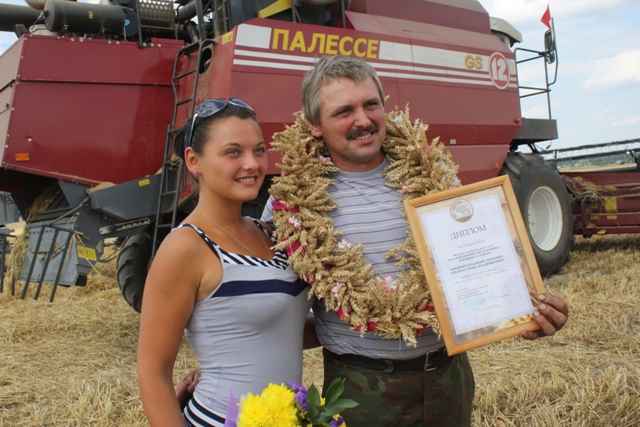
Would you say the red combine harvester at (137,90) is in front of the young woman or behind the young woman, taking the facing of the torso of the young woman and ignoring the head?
behind

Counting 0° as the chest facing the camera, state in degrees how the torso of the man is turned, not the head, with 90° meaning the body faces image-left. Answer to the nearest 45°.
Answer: approximately 315°

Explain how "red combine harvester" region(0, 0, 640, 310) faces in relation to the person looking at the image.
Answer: facing away from the viewer and to the right of the viewer

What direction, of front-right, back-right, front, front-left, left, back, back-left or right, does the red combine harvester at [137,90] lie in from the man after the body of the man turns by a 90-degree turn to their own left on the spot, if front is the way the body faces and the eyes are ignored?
left

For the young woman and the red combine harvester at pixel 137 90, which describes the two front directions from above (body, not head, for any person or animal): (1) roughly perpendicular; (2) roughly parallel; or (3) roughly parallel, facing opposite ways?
roughly perpendicular
